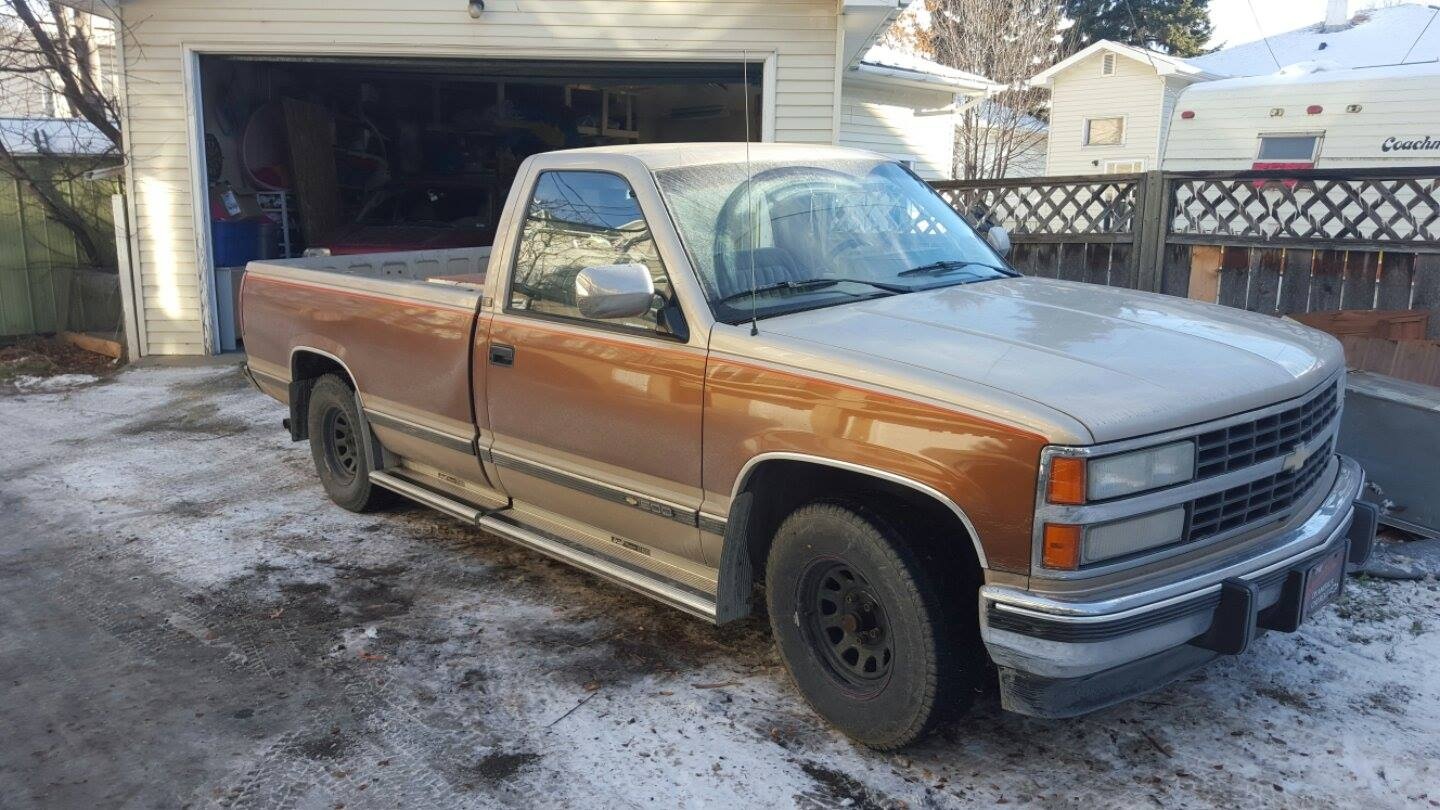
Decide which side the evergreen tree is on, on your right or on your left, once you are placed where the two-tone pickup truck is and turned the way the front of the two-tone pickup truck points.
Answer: on your left

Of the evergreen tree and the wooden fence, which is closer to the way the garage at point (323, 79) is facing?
the wooden fence

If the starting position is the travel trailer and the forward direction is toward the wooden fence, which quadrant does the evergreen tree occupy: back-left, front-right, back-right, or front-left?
back-right

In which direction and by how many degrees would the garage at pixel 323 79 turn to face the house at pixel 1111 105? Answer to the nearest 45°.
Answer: approximately 135° to its left

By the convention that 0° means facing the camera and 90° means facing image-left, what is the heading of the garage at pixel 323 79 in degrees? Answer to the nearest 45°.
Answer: approximately 0°

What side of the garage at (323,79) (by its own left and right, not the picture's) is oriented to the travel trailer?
left

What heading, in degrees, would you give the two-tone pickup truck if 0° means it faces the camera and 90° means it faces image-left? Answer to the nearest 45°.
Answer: approximately 315°

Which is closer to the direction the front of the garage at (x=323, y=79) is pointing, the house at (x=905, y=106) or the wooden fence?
the wooden fence

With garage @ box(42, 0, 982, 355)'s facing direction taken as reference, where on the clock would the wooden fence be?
The wooden fence is roughly at 10 o'clock from the garage.

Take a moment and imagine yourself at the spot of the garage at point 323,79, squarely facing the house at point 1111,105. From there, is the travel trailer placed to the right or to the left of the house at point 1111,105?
right

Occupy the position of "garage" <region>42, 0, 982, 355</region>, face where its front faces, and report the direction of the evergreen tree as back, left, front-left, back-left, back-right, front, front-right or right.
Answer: back-left

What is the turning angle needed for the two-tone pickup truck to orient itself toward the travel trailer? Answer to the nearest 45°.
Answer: approximately 90° to its left

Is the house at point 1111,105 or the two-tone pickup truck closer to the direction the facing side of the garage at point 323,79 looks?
the two-tone pickup truck
